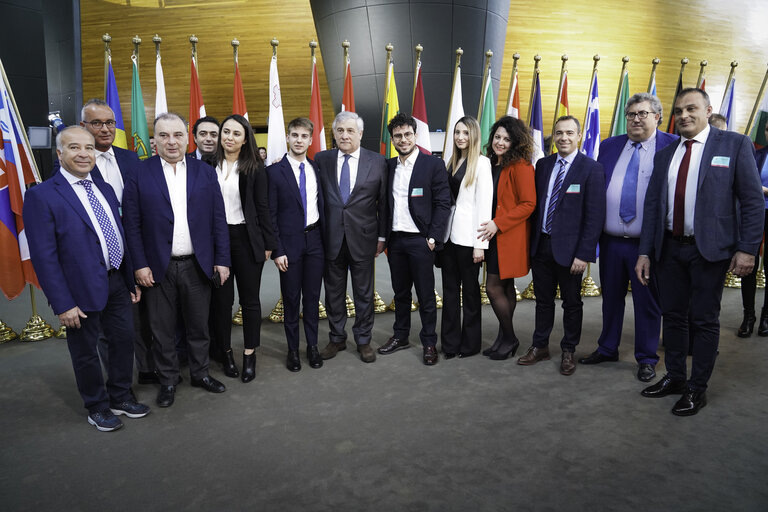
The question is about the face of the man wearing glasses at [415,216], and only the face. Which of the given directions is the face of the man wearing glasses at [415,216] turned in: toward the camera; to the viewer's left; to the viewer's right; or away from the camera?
toward the camera

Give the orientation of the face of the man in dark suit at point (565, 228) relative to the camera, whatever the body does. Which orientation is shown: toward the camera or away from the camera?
toward the camera

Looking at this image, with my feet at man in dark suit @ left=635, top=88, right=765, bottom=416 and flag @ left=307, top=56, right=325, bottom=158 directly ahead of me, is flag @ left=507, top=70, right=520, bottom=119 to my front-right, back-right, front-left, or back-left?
front-right

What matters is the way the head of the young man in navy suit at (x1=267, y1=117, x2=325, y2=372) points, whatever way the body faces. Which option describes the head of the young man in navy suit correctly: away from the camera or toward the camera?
toward the camera

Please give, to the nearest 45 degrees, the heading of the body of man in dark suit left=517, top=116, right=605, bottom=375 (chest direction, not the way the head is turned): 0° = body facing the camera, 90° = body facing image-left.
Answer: approximately 45°

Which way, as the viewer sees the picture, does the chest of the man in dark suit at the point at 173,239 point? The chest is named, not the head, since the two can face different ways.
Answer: toward the camera

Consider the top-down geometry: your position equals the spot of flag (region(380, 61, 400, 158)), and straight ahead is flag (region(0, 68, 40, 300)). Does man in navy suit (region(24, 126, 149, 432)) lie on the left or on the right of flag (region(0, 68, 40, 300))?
left

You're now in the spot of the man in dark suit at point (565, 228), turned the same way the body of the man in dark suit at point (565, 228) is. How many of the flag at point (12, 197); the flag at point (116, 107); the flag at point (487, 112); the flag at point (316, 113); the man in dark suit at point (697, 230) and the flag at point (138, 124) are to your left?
1

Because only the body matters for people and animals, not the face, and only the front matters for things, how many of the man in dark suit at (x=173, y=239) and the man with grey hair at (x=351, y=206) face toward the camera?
2

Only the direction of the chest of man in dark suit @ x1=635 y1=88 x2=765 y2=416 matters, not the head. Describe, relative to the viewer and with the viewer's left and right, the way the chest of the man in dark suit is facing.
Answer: facing the viewer and to the left of the viewer

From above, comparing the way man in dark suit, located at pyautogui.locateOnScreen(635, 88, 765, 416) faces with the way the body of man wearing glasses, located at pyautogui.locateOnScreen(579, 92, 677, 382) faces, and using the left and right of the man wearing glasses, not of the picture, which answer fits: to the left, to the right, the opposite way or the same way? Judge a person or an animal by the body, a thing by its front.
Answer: the same way

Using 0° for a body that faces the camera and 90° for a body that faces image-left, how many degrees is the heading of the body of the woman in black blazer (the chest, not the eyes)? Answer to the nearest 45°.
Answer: approximately 45°
